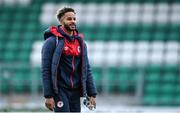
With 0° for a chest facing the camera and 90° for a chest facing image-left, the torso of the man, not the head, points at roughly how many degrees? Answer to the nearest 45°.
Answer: approximately 315°

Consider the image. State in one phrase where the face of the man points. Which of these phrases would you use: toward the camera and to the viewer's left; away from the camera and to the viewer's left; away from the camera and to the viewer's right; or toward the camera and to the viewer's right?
toward the camera and to the viewer's right

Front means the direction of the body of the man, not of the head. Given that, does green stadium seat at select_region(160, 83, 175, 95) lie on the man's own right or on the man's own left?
on the man's own left
